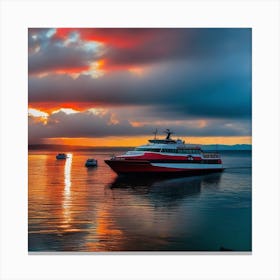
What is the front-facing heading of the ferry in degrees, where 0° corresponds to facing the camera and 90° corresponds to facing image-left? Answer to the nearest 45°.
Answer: approximately 90°
